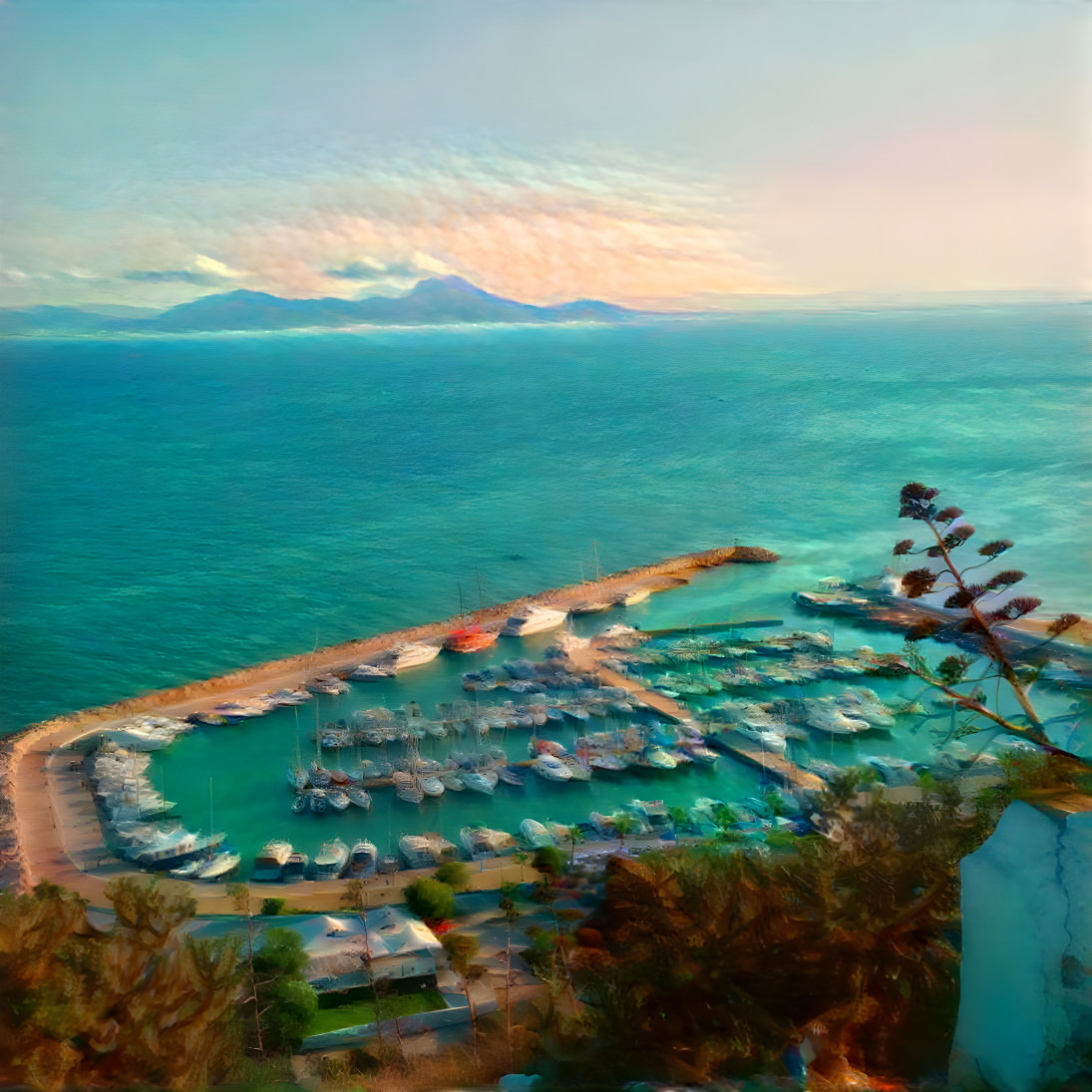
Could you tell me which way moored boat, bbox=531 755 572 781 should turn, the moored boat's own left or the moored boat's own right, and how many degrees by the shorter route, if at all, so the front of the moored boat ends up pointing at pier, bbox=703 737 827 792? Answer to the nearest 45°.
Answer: approximately 45° to the moored boat's own left

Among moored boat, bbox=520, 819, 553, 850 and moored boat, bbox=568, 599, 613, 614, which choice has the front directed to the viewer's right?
moored boat, bbox=568, 599, 613, 614

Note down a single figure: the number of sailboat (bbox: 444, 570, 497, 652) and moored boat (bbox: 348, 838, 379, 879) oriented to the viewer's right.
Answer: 1

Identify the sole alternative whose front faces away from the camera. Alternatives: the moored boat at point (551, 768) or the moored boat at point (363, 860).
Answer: the moored boat at point (363, 860)

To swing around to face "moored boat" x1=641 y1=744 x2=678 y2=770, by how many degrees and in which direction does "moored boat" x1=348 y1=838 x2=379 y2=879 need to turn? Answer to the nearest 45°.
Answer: approximately 45° to its right

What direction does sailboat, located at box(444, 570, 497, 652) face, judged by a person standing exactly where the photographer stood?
facing to the right of the viewer

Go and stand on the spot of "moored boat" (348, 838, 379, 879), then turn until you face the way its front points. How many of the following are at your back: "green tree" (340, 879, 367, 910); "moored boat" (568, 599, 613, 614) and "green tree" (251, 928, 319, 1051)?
2

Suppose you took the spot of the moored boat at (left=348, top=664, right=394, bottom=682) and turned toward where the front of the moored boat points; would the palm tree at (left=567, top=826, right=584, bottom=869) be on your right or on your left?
on your right

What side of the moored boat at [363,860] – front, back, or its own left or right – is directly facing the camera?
back

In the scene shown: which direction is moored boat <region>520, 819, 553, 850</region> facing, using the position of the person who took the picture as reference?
facing away from the viewer and to the left of the viewer

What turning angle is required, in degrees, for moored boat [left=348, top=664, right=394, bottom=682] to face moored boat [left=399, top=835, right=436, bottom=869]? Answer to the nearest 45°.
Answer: approximately 90° to its right

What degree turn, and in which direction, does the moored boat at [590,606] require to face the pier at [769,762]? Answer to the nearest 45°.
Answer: approximately 90° to its right
